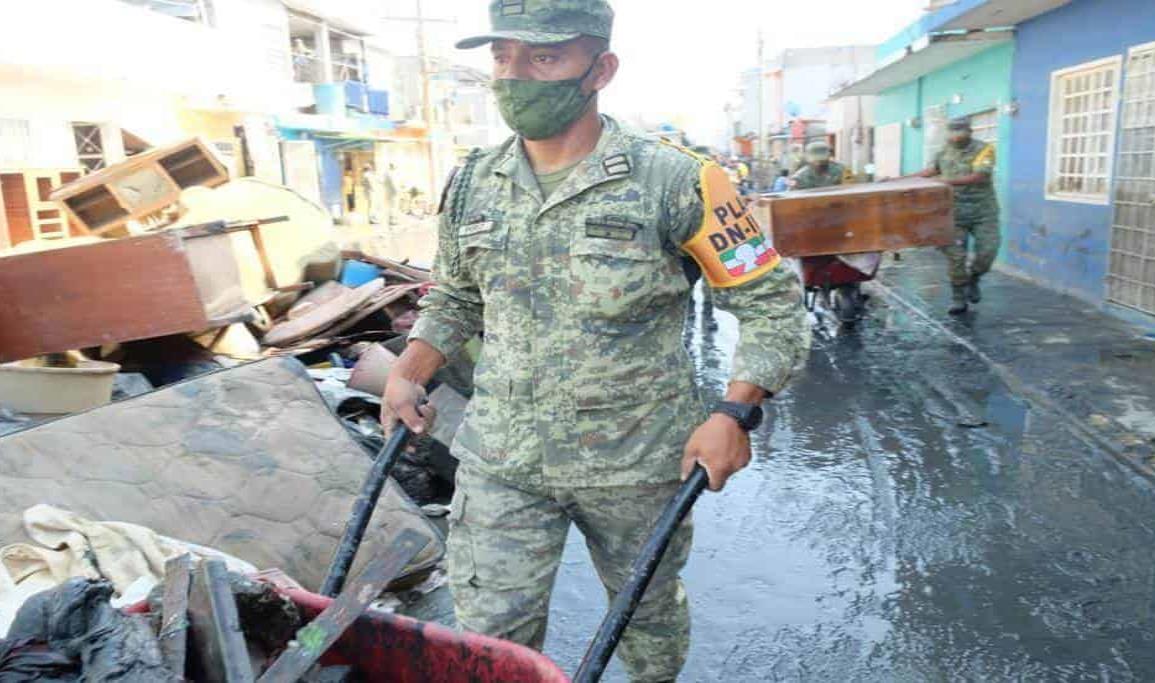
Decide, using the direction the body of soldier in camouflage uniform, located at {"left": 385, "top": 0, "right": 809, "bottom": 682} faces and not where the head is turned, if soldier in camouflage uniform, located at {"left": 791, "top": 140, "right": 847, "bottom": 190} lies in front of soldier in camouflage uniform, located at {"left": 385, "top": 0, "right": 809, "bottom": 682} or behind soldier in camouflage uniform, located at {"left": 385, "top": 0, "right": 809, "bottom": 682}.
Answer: behind

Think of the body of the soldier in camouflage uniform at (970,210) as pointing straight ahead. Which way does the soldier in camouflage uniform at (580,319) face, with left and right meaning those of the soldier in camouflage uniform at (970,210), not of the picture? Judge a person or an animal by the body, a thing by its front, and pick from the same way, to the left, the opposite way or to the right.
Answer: the same way

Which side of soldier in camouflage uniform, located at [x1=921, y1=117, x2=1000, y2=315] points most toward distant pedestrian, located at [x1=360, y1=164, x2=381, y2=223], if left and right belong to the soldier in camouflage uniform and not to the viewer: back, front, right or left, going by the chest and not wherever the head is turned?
right

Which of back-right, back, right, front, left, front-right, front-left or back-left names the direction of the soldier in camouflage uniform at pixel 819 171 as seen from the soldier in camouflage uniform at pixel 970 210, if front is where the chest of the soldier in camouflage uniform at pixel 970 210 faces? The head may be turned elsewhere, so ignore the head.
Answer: front-right

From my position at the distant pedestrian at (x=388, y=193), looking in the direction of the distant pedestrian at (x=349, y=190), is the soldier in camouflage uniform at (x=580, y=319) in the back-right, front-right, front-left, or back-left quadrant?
back-left

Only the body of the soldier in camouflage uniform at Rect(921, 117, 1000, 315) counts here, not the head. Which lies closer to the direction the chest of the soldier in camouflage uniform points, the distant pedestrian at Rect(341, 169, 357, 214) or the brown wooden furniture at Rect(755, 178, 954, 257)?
the brown wooden furniture

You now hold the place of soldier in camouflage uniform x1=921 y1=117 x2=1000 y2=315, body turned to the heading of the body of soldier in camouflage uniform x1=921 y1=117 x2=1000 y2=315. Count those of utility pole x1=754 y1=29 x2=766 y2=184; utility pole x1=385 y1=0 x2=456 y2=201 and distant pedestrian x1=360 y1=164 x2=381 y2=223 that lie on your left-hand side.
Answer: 0

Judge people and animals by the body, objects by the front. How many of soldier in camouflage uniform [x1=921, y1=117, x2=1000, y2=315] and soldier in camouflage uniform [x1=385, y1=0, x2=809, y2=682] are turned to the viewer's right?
0

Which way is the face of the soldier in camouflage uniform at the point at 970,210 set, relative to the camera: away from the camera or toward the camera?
toward the camera

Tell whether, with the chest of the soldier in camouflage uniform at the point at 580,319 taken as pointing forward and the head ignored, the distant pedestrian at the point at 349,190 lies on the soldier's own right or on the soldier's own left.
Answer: on the soldier's own right

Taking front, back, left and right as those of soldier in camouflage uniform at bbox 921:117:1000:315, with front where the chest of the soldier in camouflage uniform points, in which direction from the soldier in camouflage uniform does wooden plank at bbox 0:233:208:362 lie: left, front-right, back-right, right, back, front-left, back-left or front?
front

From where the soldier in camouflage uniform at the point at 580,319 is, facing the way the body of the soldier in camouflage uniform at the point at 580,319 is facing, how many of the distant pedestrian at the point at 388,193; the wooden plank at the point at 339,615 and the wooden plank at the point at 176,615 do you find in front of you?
2

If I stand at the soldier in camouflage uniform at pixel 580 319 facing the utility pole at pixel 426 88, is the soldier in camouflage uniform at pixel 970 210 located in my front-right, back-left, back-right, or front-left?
front-right

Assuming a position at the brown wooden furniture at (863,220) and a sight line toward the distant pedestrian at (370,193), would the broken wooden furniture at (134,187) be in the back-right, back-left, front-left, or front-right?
front-left

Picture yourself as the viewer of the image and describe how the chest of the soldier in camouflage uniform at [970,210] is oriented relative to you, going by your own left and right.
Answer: facing the viewer and to the left of the viewer

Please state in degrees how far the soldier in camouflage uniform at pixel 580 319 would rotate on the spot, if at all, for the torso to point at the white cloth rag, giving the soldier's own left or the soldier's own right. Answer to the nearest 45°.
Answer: approximately 45° to the soldier's own right

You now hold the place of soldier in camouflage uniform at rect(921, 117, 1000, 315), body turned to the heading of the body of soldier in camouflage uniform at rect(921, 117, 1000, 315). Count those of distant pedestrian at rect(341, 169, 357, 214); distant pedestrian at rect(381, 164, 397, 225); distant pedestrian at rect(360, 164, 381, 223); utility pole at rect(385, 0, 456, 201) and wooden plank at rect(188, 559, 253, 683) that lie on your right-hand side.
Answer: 4

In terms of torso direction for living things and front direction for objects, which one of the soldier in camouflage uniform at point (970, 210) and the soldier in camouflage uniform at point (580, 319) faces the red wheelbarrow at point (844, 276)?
the soldier in camouflage uniform at point (970, 210)
